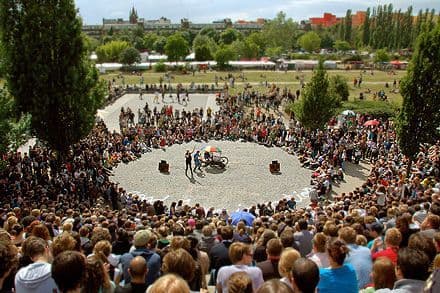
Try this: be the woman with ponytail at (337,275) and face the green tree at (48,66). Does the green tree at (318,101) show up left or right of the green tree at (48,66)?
right

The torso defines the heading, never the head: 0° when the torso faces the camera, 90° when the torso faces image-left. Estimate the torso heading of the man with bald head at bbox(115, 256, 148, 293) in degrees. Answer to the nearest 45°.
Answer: approximately 180°

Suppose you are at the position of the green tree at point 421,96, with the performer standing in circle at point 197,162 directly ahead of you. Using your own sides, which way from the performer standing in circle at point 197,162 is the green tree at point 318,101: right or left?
right

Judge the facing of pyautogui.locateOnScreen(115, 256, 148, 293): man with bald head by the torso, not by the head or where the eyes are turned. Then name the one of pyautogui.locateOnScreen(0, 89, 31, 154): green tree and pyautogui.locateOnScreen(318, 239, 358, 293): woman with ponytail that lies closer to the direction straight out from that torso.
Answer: the green tree

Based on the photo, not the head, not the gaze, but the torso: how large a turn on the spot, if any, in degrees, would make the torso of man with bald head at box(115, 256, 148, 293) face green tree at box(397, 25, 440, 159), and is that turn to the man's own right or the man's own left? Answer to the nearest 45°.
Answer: approximately 45° to the man's own right

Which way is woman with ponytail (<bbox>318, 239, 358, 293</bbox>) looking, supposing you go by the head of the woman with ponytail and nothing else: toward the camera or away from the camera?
away from the camera

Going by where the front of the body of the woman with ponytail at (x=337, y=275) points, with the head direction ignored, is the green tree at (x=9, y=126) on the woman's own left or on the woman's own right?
on the woman's own left

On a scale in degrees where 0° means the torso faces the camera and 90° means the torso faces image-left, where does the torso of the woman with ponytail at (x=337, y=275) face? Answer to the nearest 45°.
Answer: approximately 180°

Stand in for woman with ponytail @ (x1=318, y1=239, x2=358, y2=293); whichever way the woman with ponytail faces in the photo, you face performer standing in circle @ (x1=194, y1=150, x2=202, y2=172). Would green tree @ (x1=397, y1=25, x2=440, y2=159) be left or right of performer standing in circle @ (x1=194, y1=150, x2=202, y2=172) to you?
right

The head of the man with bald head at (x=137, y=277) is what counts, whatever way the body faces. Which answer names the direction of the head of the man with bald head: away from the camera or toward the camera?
away from the camera

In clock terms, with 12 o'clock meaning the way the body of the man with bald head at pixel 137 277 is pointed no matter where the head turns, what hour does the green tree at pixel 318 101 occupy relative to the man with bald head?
The green tree is roughly at 1 o'clock from the man with bald head.

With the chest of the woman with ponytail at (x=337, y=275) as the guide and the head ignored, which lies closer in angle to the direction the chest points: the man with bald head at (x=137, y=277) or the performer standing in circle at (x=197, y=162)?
the performer standing in circle

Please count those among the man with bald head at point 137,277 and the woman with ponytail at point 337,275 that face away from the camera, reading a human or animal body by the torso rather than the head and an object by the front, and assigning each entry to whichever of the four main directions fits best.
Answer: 2

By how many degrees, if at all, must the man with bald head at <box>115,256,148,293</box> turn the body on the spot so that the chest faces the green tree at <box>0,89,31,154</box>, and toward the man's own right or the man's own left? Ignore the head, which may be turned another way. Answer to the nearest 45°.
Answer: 0° — they already face it

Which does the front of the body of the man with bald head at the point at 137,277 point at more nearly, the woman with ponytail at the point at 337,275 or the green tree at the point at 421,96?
the green tree
